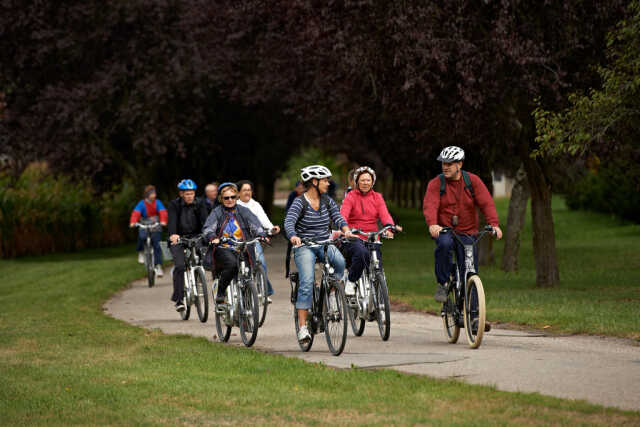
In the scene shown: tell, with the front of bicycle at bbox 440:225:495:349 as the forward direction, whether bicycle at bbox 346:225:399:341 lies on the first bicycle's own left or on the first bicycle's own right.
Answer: on the first bicycle's own right

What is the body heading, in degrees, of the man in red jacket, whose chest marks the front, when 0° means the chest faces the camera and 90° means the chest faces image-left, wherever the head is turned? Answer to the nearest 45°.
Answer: approximately 0°

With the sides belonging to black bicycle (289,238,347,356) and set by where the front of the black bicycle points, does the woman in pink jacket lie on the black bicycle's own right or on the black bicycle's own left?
on the black bicycle's own left

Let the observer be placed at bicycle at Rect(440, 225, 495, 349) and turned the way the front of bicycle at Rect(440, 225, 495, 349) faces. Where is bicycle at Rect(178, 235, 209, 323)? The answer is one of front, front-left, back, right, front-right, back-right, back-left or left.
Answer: back-right

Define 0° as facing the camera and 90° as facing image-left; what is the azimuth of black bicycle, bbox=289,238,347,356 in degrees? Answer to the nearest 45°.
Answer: approximately 315°

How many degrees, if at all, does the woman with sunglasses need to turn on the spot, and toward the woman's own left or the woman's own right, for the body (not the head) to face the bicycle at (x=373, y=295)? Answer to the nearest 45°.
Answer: approximately 45° to the woman's own left
